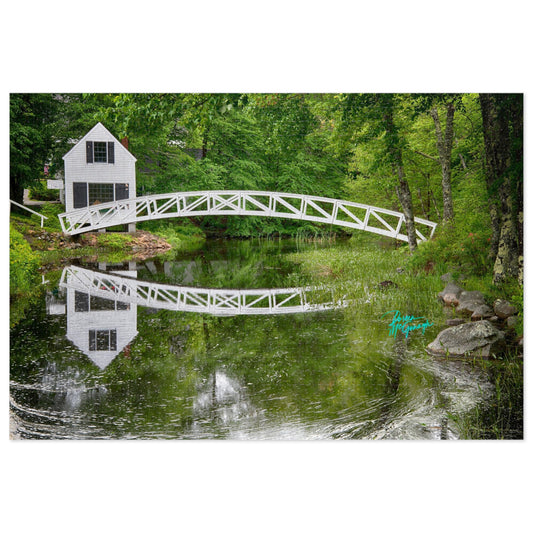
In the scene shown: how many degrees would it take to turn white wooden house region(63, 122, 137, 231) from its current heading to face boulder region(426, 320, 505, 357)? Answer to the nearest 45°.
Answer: approximately 45° to its left

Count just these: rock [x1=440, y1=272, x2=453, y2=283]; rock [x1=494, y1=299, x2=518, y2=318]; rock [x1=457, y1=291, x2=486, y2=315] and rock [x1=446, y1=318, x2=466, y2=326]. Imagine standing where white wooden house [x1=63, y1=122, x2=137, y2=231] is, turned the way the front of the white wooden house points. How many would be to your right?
0

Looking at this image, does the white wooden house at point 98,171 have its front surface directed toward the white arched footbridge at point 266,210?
no

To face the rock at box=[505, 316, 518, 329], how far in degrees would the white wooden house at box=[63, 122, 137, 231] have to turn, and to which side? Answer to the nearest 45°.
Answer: approximately 45° to its left

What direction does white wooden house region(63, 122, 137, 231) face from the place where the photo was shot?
facing the viewer

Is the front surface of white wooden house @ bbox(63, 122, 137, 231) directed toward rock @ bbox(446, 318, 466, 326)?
no

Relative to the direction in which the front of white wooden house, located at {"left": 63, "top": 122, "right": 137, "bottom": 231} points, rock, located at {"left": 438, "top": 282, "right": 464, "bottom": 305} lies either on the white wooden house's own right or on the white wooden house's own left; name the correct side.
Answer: on the white wooden house's own left

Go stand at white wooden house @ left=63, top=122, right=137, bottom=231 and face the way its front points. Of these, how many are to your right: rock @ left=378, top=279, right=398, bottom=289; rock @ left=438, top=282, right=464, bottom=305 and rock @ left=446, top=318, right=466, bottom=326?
0

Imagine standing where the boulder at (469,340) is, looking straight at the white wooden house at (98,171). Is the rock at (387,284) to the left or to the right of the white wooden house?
right

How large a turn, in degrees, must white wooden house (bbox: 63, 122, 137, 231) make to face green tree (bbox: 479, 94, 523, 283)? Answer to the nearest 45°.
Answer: approximately 45° to its left

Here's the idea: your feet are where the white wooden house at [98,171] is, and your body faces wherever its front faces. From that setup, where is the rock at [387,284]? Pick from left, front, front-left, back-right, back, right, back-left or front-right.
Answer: left
